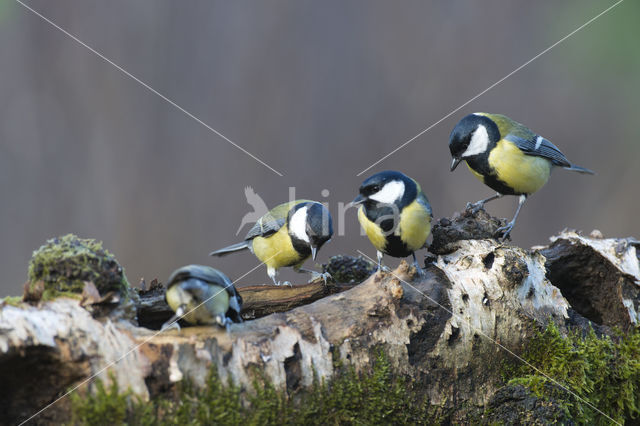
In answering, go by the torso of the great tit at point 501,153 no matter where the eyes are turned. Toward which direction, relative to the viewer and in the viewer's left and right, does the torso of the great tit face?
facing the viewer and to the left of the viewer

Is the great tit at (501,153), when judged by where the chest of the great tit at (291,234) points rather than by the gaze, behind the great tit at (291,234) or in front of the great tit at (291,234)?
in front

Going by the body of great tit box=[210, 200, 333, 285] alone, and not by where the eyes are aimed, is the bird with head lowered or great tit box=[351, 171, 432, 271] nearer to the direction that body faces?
the great tit

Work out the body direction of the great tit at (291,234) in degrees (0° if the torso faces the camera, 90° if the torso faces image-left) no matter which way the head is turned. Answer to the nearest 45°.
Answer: approximately 315°

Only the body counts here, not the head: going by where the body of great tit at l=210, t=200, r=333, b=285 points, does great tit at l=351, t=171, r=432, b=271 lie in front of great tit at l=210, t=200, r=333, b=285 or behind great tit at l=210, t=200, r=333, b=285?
in front

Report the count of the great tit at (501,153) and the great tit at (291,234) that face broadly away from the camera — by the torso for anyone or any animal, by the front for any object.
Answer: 0

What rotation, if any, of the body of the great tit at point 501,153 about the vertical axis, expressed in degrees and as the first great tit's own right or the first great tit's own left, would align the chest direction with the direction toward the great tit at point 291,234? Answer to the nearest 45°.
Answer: approximately 45° to the first great tit's own right
